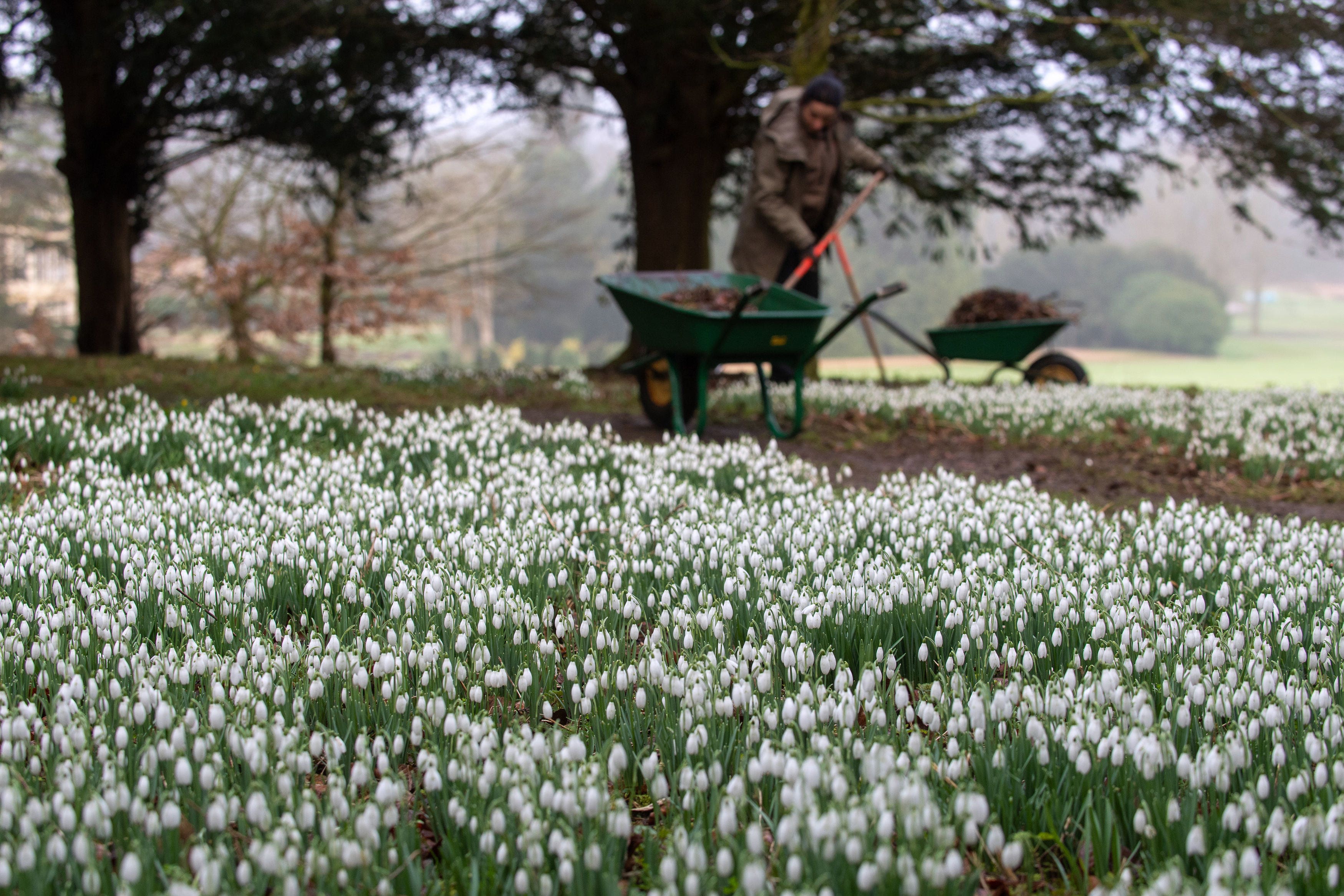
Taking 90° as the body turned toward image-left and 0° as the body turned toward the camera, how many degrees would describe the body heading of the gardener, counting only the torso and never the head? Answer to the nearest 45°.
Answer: approximately 315°

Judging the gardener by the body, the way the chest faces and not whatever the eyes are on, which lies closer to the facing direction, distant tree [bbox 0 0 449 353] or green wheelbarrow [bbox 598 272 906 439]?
the green wheelbarrow

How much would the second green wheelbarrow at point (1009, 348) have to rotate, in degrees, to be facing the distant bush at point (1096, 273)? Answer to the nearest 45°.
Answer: approximately 90° to its left

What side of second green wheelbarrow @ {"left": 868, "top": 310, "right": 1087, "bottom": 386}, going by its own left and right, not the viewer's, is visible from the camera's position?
right

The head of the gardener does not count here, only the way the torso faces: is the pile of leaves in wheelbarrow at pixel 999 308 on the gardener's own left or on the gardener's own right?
on the gardener's own left

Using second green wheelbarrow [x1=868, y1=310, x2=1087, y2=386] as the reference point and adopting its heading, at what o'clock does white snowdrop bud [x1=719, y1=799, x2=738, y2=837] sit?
The white snowdrop bud is roughly at 3 o'clock from the second green wheelbarrow.
